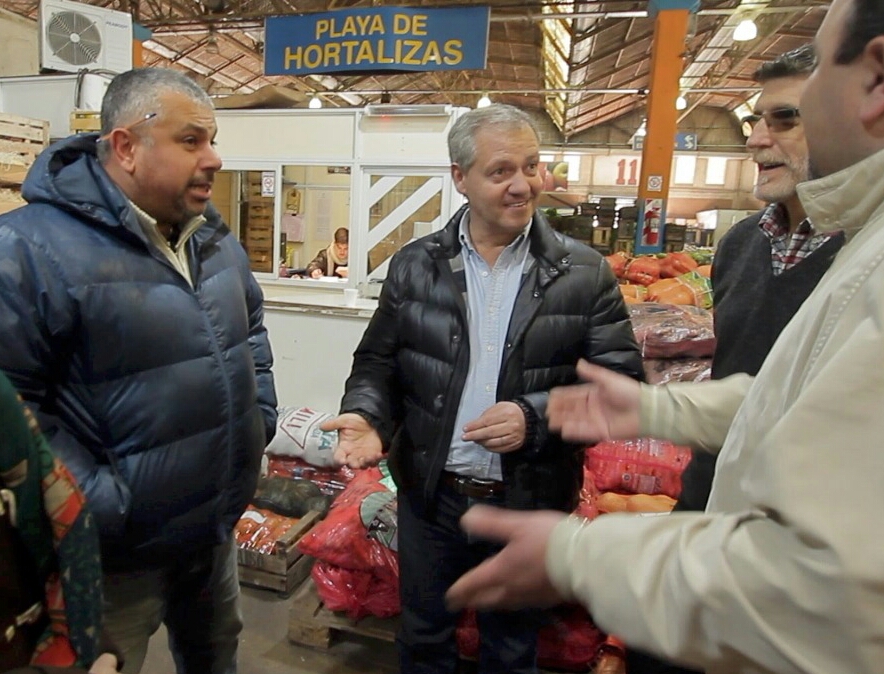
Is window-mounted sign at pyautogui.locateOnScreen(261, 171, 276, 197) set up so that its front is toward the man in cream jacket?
yes

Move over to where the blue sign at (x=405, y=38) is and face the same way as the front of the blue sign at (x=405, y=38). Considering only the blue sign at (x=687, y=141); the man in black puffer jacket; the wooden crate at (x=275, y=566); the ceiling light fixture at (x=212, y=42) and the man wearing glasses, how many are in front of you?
3

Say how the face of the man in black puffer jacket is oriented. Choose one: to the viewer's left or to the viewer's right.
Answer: to the viewer's right

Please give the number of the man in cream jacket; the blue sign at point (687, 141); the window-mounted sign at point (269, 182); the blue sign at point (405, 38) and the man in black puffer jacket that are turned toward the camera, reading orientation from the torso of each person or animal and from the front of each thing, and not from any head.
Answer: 4

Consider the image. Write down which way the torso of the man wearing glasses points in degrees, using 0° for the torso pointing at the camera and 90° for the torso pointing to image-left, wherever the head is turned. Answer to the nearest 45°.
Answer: approximately 45°

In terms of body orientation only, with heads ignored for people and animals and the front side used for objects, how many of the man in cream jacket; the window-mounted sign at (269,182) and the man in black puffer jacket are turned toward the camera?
2

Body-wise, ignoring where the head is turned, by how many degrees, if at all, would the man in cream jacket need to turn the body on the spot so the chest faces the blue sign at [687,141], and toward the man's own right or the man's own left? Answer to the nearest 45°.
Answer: approximately 90° to the man's own right

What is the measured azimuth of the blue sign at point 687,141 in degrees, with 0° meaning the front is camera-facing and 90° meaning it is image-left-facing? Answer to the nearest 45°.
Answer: approximately 0°

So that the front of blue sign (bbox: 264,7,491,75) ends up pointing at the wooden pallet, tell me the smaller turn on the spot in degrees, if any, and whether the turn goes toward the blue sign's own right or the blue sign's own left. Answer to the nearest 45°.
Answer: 0° — it already faces it

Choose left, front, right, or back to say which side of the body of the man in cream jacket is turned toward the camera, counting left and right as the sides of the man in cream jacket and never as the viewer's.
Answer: left

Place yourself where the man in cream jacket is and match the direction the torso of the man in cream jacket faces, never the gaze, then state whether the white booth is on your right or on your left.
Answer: on your right

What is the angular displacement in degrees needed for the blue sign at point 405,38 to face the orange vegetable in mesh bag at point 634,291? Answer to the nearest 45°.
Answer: approximately 45° to its left
